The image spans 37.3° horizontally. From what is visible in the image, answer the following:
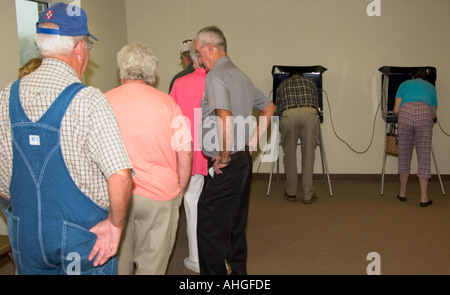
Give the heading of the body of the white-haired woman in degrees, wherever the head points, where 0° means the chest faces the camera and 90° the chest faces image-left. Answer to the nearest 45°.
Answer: approximately 180°

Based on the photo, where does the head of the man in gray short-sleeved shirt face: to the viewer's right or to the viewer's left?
to the viewer's left

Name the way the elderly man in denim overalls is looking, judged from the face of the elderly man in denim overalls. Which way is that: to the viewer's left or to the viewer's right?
to the viewer's right

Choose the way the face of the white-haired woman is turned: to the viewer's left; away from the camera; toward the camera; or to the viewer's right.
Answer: away from the camera

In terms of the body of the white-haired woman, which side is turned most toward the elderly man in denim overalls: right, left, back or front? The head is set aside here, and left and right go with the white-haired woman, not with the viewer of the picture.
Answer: back
